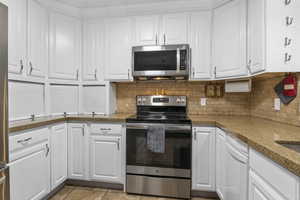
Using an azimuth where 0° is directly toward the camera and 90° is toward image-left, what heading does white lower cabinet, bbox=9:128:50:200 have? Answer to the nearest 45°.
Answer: approximately 315°

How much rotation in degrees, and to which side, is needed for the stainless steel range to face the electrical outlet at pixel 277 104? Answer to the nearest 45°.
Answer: approximately 90° to its left

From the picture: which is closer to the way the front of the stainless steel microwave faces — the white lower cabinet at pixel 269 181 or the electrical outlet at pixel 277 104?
the white lower cabinet

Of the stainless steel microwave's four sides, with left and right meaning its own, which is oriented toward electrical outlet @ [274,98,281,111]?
left

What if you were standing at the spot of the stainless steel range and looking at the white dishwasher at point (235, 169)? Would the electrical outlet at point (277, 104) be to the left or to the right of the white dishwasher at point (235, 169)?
left

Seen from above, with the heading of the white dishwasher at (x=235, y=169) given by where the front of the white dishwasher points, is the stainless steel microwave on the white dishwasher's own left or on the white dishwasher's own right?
on the white dishwasher's own right

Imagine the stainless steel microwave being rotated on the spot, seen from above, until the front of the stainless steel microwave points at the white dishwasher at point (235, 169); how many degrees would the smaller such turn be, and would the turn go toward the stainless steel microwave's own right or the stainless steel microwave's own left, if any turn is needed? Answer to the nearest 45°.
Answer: approximately 45° to the stainless steel microwave's own left

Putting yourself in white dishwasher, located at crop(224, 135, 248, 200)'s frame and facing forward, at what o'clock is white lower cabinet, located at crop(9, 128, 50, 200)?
white lower cabinet, located at crop(9, 128, 50, 200) is roughly at 1 o'clock from white dishwasher, located at crop(224, 135, 248, 200).

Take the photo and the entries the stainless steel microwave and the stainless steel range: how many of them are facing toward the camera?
2

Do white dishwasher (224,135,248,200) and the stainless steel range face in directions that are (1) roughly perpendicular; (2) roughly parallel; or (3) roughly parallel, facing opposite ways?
roughly perpendicular

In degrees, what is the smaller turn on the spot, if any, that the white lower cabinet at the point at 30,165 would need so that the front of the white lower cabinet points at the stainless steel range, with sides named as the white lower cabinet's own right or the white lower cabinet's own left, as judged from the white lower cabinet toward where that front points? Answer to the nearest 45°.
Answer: approximately 45° to the white lower cabinet's own left

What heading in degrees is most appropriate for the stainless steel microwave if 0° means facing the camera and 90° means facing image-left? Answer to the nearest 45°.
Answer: approximately 0°

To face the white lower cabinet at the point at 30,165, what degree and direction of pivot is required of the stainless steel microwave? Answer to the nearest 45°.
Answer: approximately 45° to its right

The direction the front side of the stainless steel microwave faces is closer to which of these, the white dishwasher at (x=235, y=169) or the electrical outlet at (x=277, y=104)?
the white dishwasher
